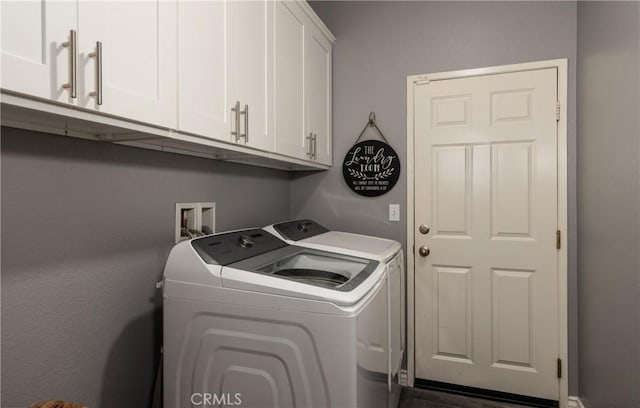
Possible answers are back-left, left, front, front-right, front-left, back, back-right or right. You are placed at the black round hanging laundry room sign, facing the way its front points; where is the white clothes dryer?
front

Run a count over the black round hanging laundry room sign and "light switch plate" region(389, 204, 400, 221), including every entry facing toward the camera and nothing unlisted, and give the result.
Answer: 2

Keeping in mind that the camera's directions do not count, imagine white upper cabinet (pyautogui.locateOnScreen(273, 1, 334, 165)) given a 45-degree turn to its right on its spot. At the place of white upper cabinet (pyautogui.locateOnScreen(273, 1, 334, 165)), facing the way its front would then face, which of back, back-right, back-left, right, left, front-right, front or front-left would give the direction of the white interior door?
left

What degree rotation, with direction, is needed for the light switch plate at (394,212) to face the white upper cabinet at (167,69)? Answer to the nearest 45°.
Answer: approximately 45° to its right

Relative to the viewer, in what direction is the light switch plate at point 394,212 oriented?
toward the camera

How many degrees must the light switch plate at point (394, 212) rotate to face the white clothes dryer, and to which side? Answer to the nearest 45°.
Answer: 0° — it already faces it

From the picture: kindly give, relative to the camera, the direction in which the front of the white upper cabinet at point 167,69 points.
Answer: facing the viewer and to the right of the viewer

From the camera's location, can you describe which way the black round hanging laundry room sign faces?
facing the viewer
